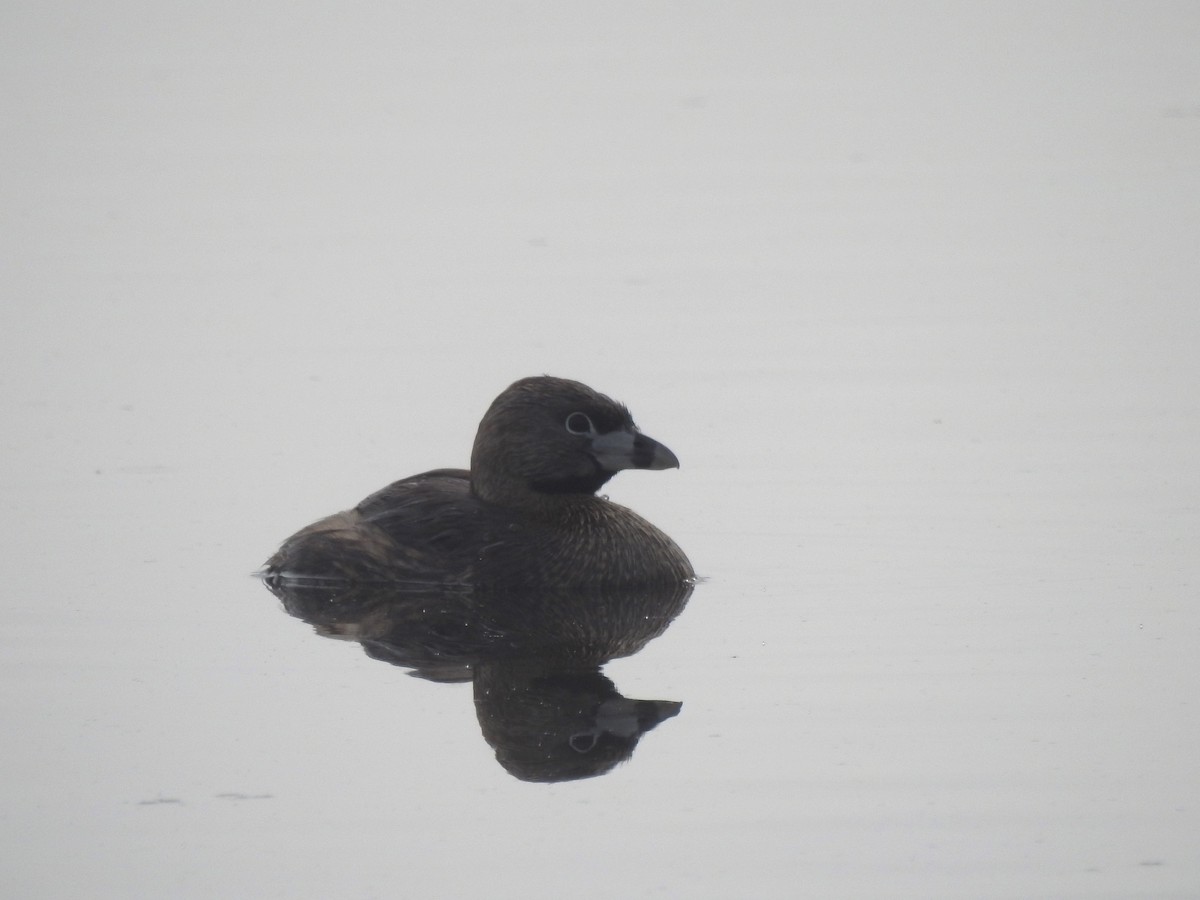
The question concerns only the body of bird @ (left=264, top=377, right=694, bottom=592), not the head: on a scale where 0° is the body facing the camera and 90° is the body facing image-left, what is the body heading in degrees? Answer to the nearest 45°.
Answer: approximately 270°
